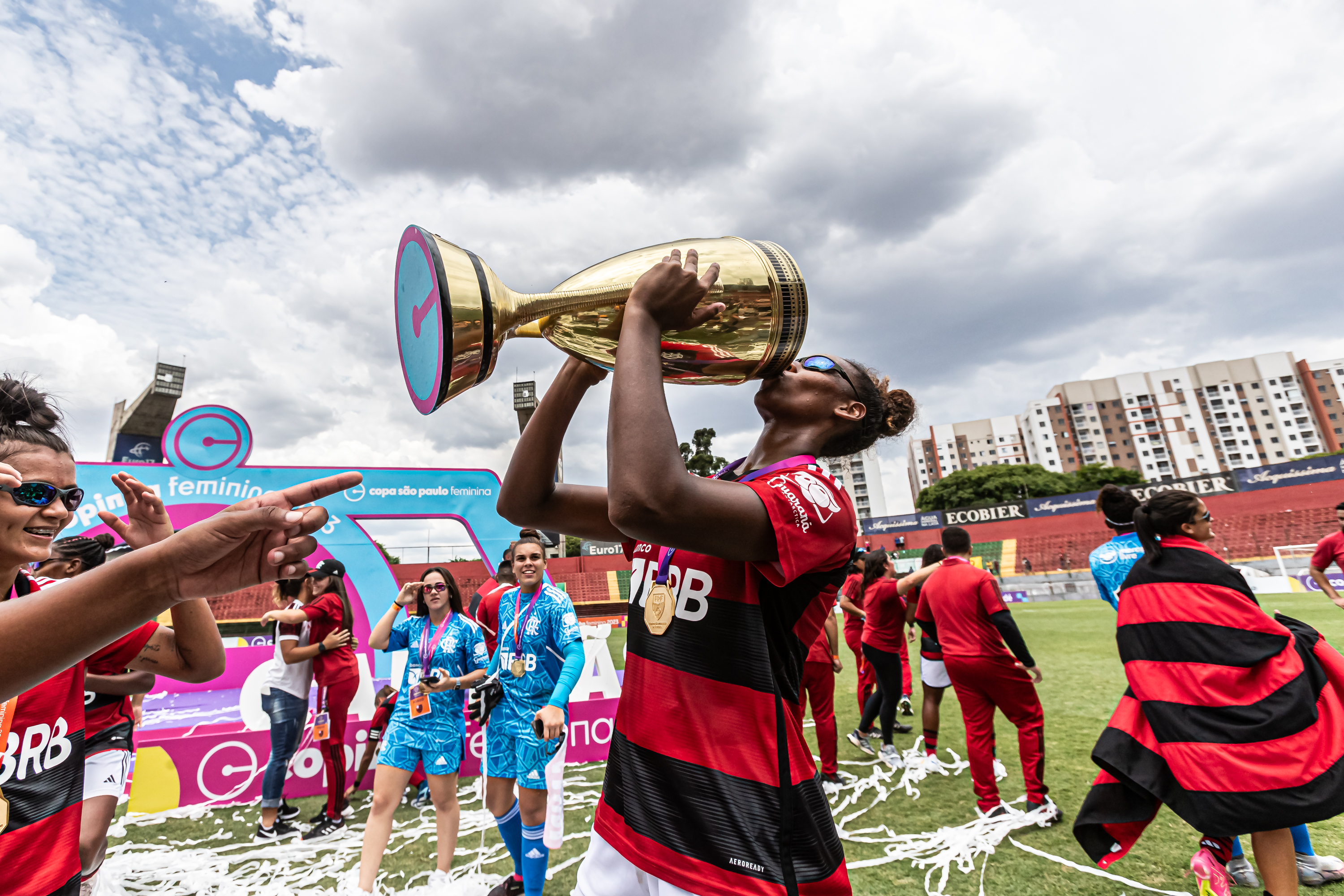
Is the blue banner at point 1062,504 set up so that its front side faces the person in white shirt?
yes

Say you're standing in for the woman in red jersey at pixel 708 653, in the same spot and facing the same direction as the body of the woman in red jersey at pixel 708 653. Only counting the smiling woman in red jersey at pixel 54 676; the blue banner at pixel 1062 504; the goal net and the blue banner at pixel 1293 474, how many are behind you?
3

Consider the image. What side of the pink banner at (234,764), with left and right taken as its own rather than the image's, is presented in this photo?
front

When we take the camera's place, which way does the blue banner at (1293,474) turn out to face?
facing the viewer

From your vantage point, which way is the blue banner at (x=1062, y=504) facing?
toward the camera

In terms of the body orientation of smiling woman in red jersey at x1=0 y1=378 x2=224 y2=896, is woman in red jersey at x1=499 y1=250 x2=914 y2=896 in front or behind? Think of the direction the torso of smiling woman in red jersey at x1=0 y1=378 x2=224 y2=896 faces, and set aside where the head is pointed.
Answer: in front

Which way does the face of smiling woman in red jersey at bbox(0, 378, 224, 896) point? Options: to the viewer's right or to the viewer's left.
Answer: to the viewer's right

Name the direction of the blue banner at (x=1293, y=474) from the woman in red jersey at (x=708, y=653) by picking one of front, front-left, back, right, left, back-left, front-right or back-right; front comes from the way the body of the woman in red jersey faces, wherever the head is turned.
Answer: back

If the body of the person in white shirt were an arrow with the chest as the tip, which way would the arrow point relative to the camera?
to the viewer's right

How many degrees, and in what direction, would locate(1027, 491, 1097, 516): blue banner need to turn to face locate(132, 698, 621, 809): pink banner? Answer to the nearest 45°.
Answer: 0° — it already faces it

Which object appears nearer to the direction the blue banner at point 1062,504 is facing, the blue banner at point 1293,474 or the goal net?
the goal net

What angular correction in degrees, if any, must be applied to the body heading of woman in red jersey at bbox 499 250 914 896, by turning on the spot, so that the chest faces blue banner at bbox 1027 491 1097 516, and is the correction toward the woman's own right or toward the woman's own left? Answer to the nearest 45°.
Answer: approximately 180°

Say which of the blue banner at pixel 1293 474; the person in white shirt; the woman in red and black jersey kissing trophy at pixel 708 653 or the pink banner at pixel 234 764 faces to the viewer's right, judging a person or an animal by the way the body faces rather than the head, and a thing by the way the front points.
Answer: the person in white shirt

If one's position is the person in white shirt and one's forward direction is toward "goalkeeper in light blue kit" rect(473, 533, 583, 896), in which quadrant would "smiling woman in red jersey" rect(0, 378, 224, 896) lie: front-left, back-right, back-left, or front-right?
front-right

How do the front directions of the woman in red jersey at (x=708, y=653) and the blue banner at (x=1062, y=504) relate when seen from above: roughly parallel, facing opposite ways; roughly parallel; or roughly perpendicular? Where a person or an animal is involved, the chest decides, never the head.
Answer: roughly parallel

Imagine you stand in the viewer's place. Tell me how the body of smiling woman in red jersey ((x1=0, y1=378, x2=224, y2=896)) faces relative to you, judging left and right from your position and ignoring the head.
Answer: facing the viewer and to the right of the viewer

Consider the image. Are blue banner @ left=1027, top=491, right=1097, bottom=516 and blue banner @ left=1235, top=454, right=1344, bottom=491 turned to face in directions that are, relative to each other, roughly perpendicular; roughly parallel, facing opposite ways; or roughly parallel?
roughly parallel

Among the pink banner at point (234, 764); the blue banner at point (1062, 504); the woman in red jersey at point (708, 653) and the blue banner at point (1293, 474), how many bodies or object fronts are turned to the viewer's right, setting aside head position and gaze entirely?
0
